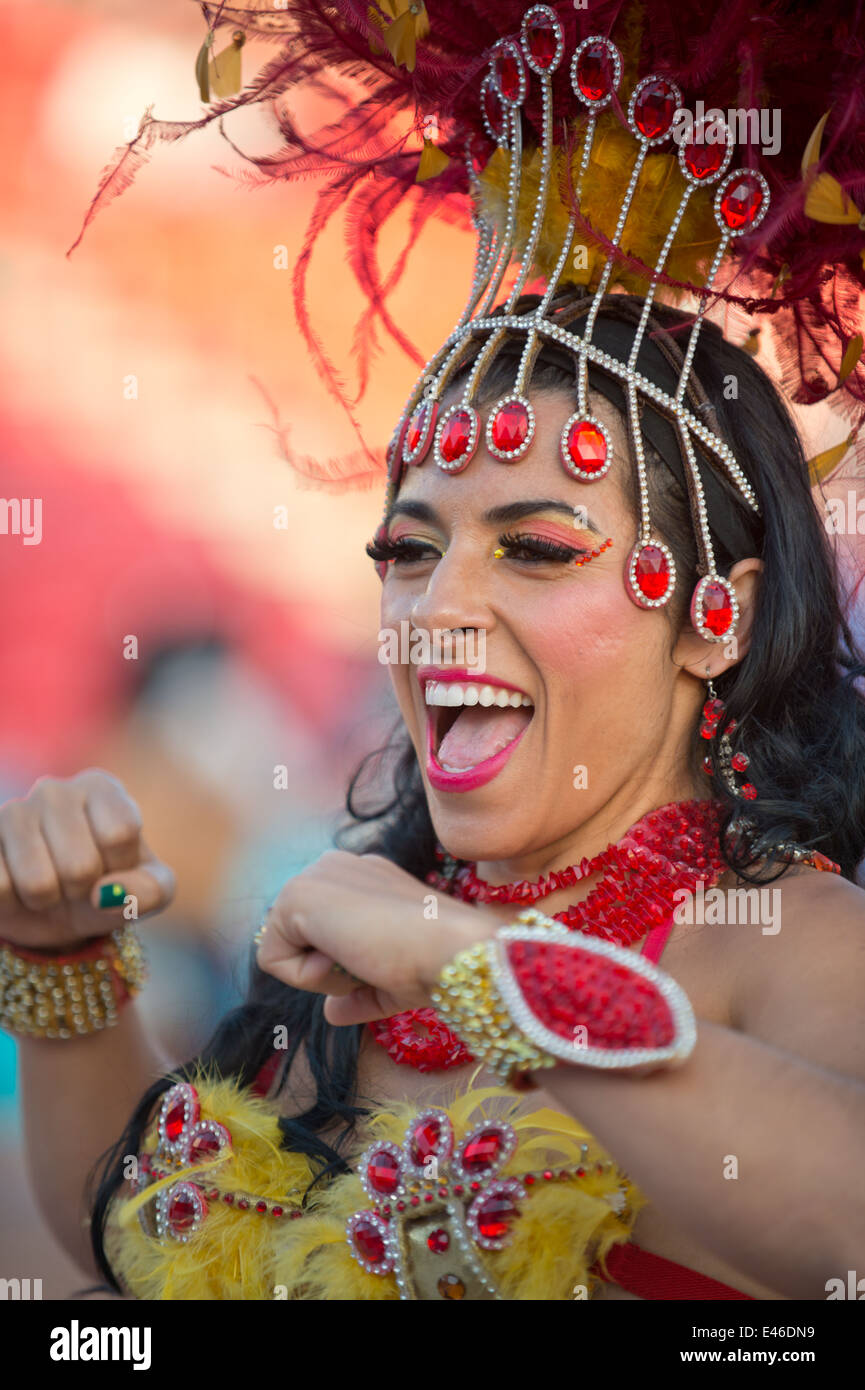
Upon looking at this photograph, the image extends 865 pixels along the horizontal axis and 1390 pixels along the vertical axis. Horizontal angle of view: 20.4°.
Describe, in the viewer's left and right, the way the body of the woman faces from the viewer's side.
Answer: facing the viewer and to the left of the viewer
